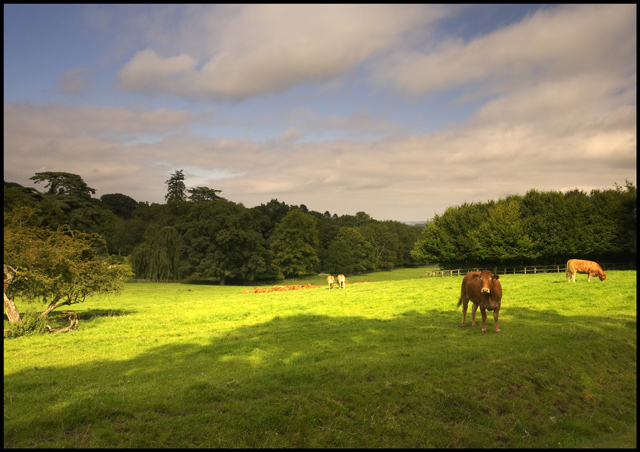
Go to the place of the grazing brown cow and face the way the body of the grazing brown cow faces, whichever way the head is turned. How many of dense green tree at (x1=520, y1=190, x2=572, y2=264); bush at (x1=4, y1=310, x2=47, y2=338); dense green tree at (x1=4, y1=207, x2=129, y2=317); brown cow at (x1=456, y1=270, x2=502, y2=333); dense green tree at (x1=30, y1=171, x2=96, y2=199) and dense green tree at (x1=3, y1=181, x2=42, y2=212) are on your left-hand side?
1

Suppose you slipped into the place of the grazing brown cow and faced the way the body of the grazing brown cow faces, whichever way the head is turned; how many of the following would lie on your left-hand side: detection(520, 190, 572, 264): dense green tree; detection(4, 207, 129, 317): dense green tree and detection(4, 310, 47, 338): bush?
1

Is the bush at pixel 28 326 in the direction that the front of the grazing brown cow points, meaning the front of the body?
no

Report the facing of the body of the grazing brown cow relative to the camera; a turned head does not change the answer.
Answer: to the viewer's right

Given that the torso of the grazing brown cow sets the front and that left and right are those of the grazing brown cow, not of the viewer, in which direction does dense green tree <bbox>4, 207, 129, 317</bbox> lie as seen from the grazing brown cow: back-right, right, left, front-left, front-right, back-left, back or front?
back-right

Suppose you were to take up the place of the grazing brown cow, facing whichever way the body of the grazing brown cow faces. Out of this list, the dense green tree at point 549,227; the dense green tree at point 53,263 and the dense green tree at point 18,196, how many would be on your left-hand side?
1

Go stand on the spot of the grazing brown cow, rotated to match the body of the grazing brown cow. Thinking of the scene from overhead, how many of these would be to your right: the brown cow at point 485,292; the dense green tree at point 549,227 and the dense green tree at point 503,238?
1

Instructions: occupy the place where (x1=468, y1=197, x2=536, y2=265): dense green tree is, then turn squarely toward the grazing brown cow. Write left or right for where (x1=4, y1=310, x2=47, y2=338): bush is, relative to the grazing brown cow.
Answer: right

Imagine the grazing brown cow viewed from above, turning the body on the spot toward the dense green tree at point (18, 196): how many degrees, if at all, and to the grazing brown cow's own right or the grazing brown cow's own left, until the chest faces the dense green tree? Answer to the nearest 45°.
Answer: approximately 135° to the grazing brown cow's own right

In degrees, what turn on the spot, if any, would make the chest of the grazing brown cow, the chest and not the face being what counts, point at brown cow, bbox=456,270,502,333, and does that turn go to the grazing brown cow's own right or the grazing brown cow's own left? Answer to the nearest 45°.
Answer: approximately 90° to the grazing brown cow's own right

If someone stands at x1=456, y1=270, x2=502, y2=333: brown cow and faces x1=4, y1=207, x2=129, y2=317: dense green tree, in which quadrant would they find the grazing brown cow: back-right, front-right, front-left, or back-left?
back-right

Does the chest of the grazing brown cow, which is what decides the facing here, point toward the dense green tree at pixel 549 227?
no

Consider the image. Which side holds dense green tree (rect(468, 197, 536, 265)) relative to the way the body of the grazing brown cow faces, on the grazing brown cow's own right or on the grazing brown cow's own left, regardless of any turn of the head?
on the grazing brown cow's own left
